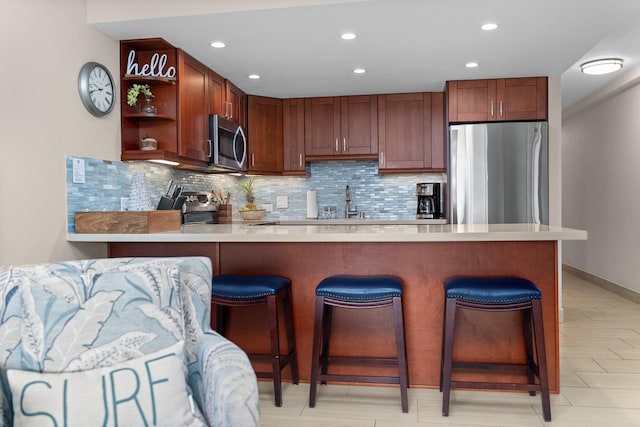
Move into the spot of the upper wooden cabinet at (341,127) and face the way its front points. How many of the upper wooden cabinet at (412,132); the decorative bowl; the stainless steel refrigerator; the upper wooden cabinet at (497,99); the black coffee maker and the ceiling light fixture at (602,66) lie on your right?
1

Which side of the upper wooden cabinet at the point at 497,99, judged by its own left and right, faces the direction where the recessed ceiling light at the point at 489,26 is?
front

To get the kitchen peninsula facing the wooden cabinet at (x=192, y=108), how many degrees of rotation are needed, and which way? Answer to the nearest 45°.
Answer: approximately 135° to its right

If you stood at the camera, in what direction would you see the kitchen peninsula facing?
facing the viewer

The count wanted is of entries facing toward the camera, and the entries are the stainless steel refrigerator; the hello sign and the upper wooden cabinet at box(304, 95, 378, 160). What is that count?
3

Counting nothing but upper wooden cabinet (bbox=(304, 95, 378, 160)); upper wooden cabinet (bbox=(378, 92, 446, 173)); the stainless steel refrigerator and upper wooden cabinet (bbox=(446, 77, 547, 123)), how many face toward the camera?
4

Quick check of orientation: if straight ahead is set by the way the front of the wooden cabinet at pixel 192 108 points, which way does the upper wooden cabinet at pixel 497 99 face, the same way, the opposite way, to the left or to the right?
to the right

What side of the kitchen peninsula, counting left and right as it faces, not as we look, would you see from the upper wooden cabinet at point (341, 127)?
back

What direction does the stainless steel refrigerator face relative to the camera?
toward the camera

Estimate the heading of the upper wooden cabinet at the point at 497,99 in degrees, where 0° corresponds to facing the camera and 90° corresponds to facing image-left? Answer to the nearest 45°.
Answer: approximately 0°

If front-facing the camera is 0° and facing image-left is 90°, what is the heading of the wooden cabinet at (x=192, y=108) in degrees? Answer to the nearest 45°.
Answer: approximately 315°

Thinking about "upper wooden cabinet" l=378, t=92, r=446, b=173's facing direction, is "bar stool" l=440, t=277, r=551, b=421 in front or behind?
in front

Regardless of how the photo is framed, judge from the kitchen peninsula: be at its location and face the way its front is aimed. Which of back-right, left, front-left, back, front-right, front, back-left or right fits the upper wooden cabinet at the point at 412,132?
back

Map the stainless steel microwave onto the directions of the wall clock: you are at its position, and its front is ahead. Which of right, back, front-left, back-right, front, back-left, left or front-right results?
left

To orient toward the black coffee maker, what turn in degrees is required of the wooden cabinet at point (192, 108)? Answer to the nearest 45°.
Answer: approximately 45° to its left

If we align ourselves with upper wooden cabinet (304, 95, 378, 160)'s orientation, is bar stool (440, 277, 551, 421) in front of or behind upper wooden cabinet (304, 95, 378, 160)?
in front

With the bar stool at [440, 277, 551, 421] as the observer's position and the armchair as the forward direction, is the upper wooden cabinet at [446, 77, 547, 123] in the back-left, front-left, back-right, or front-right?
back-right
